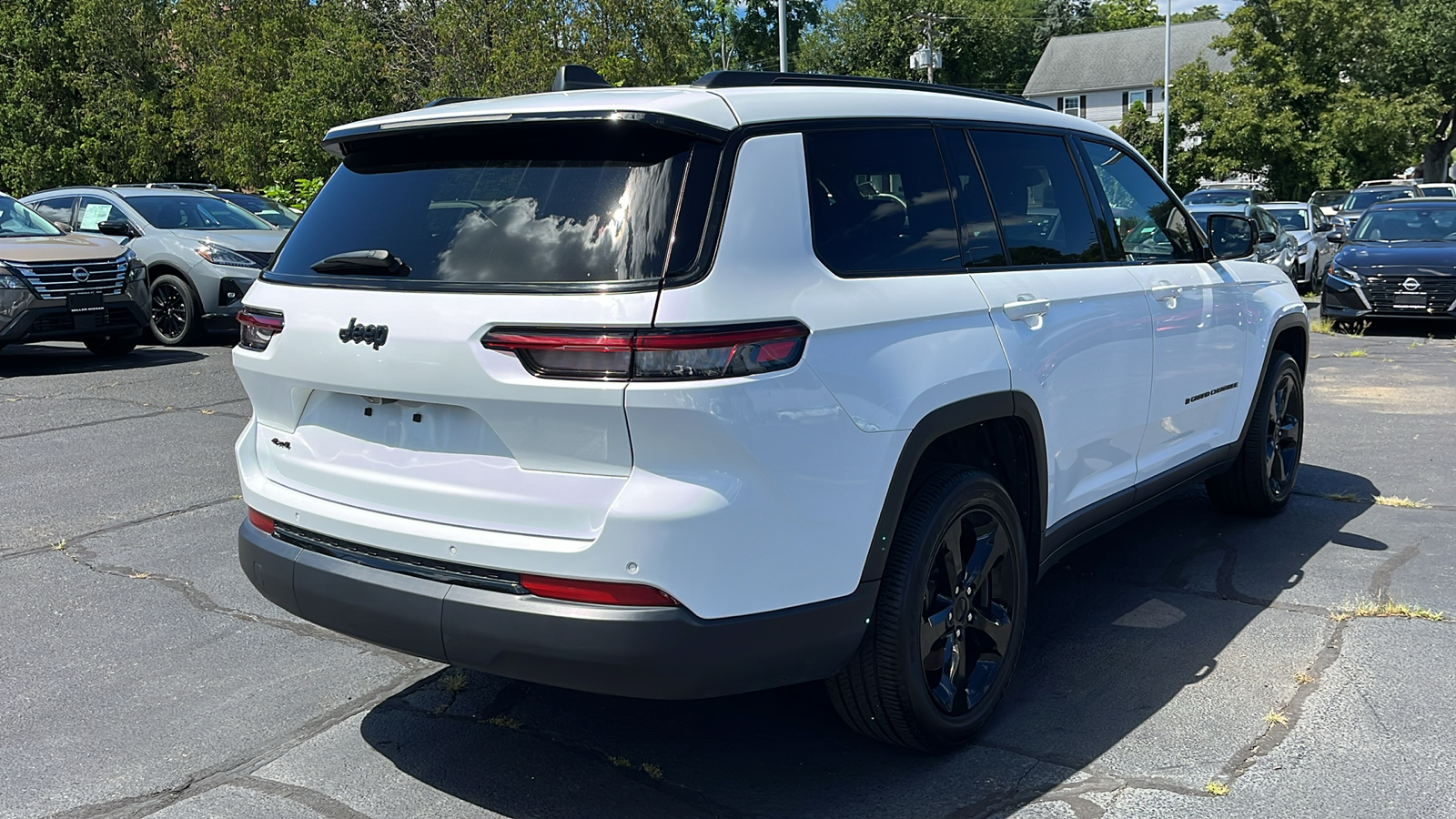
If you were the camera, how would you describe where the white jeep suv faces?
facing away from the viewer and to the right of the viewer

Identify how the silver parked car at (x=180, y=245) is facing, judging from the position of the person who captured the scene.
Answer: facing the viewer and to the right of the viewer

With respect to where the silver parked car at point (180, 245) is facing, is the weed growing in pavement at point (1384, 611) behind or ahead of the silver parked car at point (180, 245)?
ahead

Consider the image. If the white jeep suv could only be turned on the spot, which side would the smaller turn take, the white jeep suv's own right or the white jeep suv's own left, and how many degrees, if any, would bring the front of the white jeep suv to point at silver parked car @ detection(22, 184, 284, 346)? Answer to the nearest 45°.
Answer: approximately 90° to the white jeep suv's own left

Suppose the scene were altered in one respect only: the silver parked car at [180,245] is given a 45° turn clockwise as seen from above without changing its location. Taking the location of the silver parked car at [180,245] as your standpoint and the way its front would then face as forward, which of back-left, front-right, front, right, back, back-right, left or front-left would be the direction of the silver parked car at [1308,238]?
left

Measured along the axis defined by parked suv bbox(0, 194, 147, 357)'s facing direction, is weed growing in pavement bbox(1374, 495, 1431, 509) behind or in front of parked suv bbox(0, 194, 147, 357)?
in front

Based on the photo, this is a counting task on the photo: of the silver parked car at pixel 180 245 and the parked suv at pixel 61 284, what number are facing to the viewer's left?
0

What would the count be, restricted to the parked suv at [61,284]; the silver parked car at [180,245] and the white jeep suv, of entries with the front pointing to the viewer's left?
0

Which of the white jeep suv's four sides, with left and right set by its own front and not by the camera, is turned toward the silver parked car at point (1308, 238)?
front

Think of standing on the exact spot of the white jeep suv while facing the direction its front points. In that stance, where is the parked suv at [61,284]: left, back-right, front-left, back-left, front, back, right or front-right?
left

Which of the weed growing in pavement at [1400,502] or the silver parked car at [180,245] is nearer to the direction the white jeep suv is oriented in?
the weed growing in pavement

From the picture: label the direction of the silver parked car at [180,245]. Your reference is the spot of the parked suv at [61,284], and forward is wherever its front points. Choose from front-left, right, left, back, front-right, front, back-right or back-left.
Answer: left
